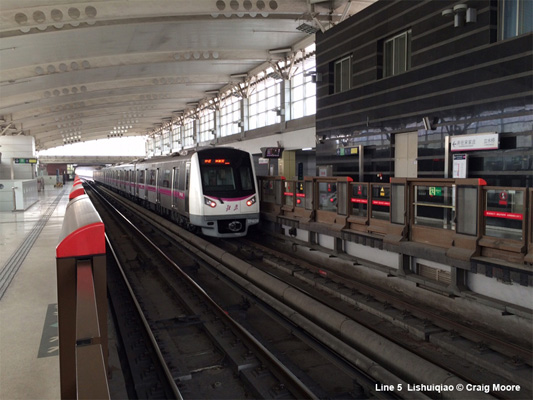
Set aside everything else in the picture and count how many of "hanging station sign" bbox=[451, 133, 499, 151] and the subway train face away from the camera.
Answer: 0

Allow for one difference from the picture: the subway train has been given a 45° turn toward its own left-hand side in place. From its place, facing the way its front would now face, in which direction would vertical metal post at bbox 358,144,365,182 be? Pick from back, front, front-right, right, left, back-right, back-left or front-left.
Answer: front

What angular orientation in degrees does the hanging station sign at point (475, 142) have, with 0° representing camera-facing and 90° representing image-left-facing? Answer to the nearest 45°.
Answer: approximately 45°

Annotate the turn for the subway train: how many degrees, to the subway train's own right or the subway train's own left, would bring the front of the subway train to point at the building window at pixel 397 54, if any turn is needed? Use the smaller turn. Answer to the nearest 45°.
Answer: approximately 45° to the subway train's own left

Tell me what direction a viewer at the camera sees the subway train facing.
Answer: facing the viewer and to the right of the viewer

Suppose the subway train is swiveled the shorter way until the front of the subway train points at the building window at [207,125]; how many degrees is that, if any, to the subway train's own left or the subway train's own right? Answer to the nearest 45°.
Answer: approximately 135° to the subway train's own left

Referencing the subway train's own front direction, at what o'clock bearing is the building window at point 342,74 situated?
The building window is roughly at 10 o'clock from the subway train.

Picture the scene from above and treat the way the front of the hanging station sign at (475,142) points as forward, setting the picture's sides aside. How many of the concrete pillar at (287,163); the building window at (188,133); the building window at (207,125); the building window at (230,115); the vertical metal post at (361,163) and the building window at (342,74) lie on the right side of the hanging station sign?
6

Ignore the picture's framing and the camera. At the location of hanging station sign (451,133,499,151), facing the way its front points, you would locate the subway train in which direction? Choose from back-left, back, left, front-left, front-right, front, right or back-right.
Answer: front-right

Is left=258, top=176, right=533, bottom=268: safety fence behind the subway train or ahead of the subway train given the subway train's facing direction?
ahead
